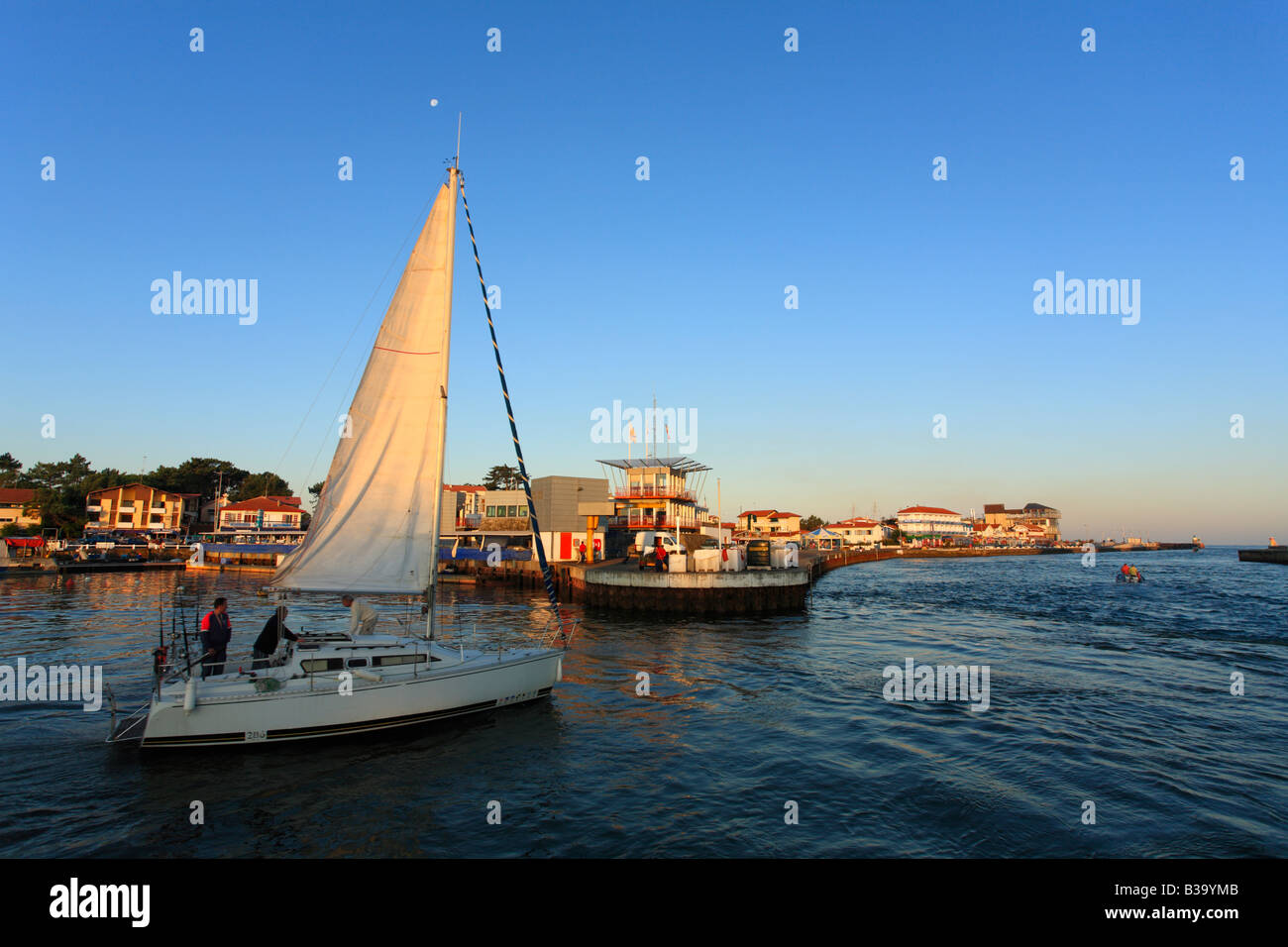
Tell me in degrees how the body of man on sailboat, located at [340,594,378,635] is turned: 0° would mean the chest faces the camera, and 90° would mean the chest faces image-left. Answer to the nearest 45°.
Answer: approximately 90°

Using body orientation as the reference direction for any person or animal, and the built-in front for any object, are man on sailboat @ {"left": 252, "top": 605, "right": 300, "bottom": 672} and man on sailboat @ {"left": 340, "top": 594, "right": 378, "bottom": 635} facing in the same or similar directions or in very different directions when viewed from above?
very different directions

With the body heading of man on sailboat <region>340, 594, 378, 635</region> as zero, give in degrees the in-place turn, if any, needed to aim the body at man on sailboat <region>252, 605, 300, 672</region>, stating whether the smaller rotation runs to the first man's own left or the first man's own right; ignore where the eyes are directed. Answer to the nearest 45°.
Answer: approximately 45° to the first man's own left

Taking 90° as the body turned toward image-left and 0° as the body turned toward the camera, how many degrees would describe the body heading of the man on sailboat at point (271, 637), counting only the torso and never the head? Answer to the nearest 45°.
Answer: approximately 270°

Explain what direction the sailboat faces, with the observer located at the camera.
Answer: facing to the right of the viewer
